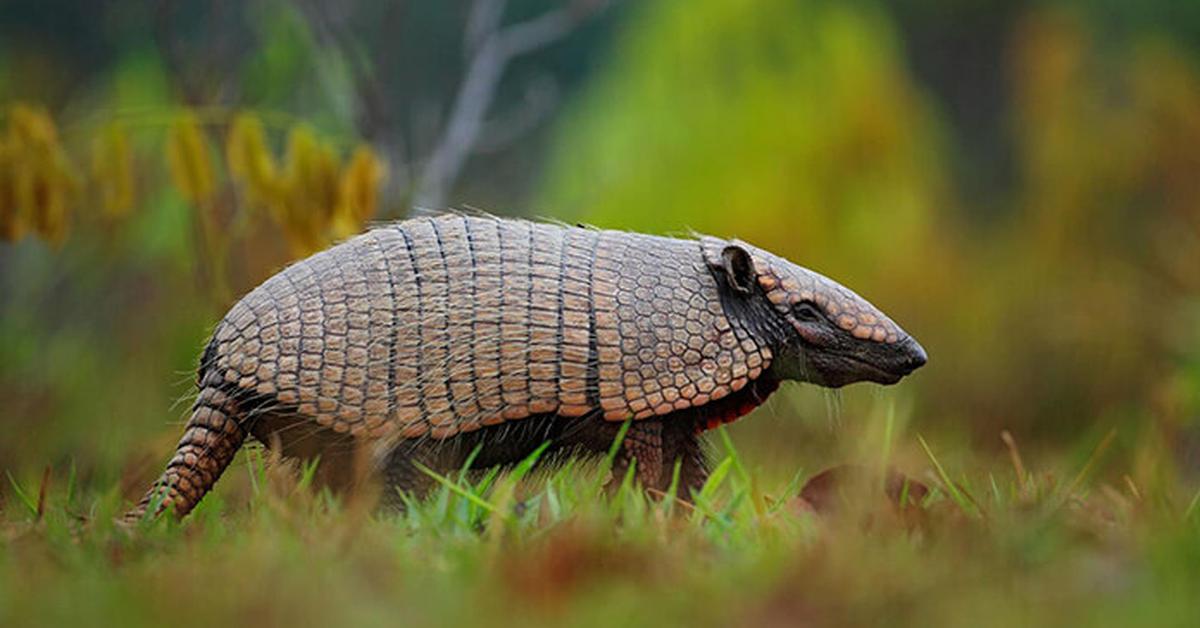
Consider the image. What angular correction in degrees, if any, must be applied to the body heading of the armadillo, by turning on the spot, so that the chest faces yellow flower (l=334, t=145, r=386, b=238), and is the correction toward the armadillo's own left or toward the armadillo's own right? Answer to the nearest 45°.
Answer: approximately 90° to the armadillo's own left

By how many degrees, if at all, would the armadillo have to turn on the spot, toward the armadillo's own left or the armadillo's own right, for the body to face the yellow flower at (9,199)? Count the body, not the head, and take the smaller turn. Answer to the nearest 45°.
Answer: approximately 135° to the armadillo's own left

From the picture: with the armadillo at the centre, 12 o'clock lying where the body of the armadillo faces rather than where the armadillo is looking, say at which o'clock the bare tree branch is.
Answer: The bare tree branch is roughly at 9 o'clock from the armadillo.

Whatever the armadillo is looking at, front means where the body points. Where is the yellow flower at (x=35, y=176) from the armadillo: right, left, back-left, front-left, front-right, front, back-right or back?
back-left

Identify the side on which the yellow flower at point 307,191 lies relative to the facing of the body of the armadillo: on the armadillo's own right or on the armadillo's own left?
on the armadillo's own left

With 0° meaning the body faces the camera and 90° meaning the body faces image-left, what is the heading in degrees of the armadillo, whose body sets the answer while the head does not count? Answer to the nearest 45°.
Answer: approximately 270°

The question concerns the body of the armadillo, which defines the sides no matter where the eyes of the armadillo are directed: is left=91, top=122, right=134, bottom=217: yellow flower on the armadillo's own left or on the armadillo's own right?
on the armadillo's own left

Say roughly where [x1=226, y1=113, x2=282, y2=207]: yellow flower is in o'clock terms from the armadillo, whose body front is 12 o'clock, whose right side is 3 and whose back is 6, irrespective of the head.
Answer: The yellow flower is roughly at 8 o'clock from the armadillo.
